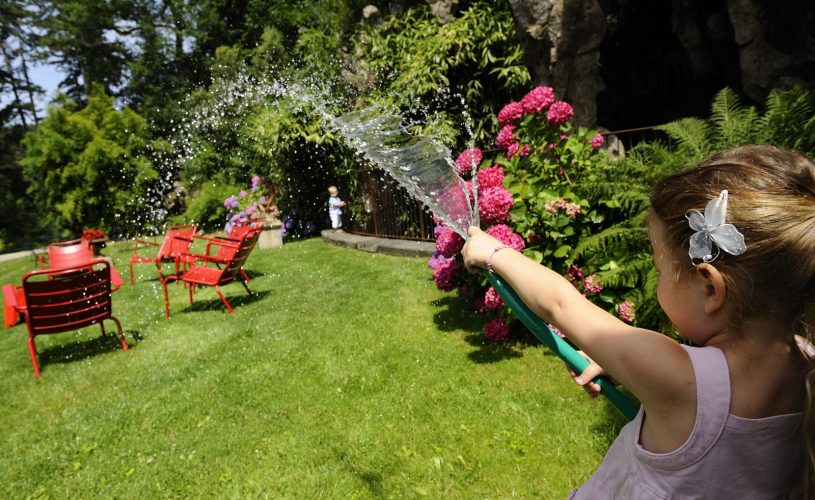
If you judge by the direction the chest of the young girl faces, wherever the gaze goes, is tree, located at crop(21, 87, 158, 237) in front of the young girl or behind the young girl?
in front

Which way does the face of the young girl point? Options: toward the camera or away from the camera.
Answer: away from the camera

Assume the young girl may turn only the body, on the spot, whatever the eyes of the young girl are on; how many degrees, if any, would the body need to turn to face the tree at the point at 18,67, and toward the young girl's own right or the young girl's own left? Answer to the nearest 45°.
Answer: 0° — they already face it

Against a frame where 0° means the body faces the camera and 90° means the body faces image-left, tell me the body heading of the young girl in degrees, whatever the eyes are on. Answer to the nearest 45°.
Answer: approximately 135°

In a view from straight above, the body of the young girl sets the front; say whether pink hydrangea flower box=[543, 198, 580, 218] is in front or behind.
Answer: in front

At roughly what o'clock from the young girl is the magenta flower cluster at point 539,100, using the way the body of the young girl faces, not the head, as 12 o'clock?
The magenta flower cluster is roughly at 1 o'clock from the young girl.

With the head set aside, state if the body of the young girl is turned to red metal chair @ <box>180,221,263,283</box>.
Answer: yes

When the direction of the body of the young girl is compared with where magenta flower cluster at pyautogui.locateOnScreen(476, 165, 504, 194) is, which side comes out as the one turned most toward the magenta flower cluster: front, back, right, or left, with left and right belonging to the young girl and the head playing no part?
front

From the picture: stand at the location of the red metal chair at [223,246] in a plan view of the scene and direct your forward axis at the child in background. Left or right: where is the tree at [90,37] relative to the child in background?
left

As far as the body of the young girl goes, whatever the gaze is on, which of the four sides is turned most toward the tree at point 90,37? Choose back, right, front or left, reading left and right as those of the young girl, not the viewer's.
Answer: front

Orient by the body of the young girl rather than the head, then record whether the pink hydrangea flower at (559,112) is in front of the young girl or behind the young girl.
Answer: in front
